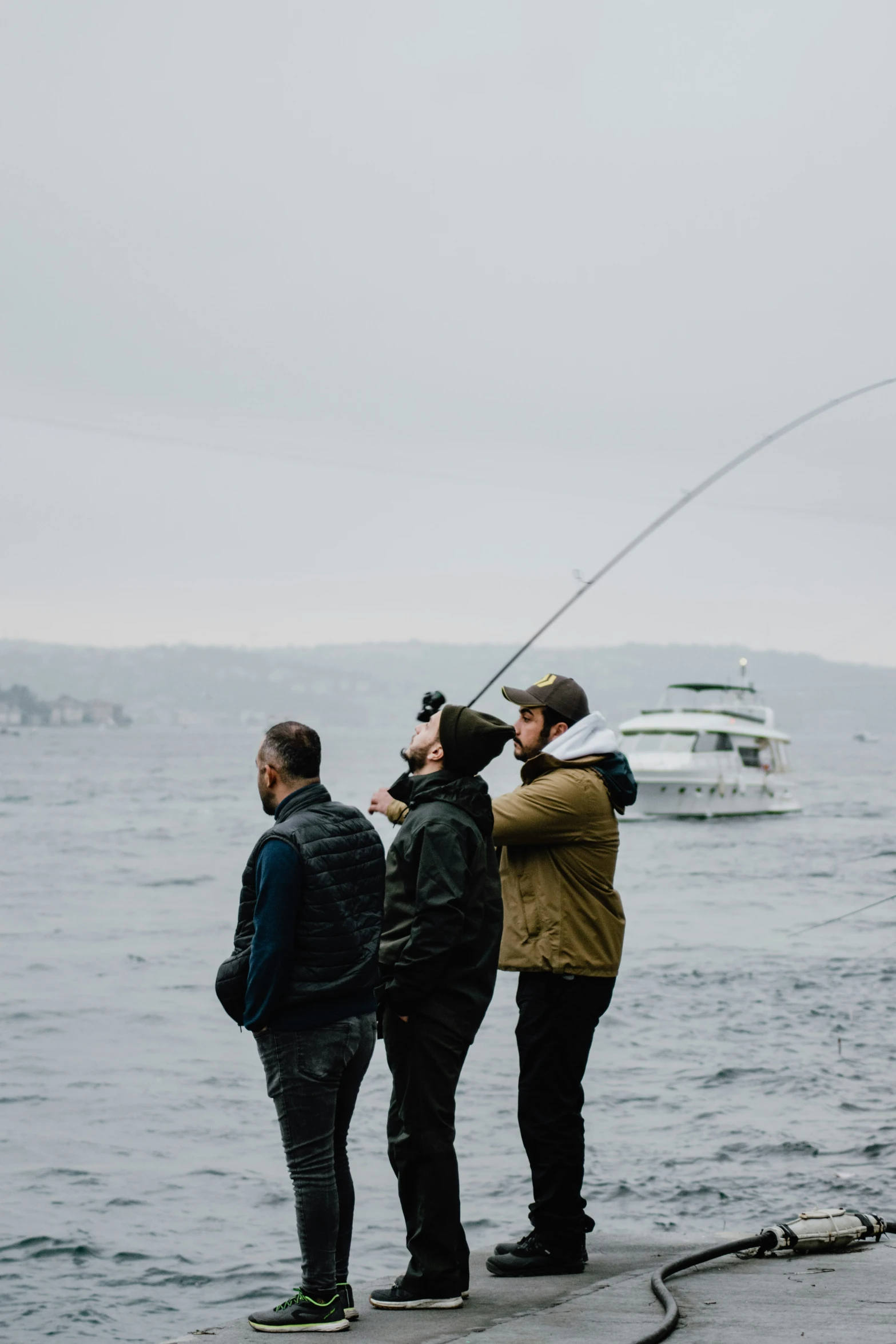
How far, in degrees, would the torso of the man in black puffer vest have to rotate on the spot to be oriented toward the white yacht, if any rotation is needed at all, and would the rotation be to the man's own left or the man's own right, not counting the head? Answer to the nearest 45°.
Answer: approximately 45° to the man's own right

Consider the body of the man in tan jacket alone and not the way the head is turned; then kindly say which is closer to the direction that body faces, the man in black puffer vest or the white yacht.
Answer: the man in black puffer vest

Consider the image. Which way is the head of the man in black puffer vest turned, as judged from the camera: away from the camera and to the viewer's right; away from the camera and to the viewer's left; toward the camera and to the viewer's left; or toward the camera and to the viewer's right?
away from the camera and to the viewer's left

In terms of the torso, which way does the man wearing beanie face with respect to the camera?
to the viewer's left

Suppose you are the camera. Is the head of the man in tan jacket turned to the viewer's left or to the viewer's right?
to the viewer's left

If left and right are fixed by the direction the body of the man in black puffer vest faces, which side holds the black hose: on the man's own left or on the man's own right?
on the man's own right

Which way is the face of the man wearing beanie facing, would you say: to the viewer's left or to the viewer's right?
to the viewer's left

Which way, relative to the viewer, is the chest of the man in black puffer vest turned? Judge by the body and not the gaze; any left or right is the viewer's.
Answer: facing away from the viewer and to the left of the viewer

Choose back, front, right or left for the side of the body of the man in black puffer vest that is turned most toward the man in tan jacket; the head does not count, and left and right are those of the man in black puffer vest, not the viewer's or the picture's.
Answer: right

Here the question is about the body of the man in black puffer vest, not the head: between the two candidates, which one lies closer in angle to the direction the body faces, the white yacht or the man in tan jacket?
the white yacht

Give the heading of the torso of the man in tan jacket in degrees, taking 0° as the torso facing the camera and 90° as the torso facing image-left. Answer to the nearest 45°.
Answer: approximately 90°
